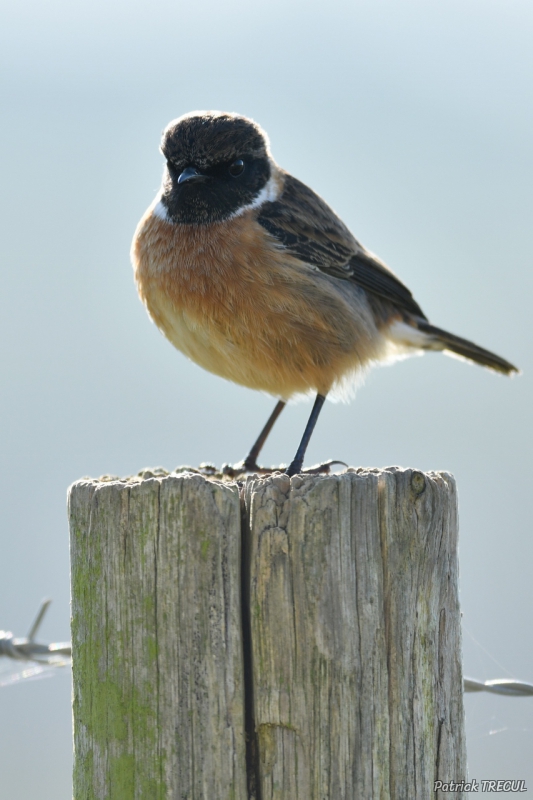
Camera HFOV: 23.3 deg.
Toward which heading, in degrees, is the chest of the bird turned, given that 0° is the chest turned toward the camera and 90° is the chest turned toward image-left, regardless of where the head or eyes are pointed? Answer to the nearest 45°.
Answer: approximately 45°
